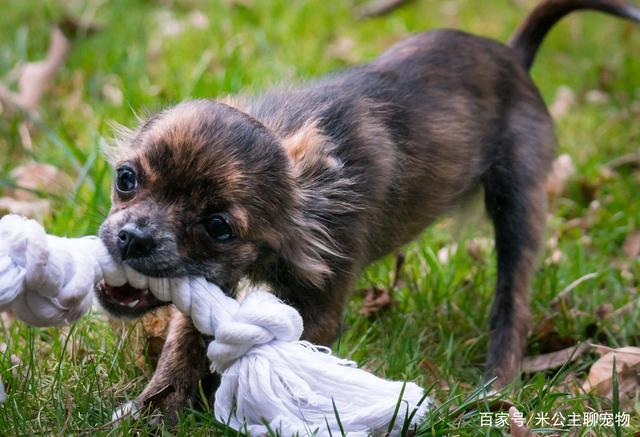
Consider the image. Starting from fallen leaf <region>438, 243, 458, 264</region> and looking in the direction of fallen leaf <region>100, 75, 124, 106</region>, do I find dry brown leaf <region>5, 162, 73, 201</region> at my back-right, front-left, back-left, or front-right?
front-left

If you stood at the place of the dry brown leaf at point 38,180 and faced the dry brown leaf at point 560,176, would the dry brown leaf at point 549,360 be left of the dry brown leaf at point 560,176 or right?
right

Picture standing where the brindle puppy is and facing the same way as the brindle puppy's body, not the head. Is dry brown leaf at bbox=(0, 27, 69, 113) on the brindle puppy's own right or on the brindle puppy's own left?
on the brindle puppy's own right

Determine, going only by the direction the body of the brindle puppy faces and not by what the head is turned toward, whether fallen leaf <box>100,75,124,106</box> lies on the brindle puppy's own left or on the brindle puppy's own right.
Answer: on the brindle puppy's own right

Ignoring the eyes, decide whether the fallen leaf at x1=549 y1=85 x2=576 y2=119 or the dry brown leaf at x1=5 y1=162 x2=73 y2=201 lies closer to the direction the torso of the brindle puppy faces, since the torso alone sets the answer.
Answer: the dry brown leaf

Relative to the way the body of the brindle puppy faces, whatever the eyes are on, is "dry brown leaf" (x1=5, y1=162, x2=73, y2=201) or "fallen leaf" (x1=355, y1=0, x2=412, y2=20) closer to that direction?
the dry brown leaf

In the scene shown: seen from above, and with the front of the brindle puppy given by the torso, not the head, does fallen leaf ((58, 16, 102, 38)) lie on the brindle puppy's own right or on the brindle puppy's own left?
on the brindle puppy's own right
